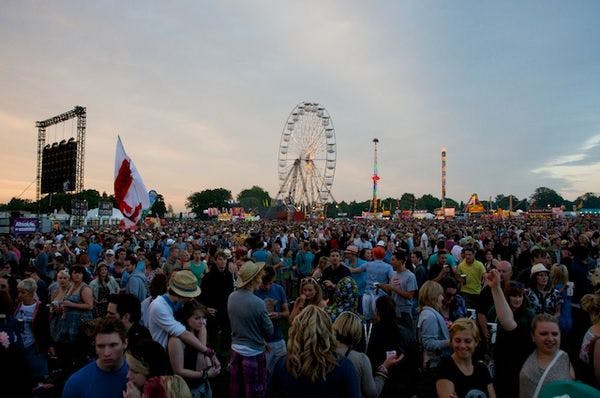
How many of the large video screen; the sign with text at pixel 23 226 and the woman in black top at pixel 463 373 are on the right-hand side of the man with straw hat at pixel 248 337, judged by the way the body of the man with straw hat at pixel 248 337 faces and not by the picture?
1

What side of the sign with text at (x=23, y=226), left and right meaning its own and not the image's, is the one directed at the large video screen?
back

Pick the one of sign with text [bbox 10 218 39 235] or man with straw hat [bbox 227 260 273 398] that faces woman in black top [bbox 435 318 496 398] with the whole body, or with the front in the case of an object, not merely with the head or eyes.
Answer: the sign with text

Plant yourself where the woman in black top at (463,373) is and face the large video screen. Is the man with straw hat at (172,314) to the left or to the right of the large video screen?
left

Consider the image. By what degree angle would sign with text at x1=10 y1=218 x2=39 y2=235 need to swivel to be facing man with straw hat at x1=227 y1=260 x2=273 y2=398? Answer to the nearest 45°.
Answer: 0° — it already faces them

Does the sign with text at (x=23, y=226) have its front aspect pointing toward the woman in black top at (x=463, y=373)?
yes

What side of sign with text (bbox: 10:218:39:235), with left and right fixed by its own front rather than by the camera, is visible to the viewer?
front

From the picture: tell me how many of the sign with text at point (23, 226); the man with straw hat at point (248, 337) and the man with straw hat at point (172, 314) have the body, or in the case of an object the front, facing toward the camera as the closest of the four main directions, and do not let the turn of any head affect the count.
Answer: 1

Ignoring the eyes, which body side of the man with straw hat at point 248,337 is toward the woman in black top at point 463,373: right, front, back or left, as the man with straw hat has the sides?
right

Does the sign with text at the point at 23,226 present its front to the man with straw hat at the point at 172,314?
yes

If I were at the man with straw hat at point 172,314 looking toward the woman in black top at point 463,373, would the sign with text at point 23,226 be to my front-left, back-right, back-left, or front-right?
back-left

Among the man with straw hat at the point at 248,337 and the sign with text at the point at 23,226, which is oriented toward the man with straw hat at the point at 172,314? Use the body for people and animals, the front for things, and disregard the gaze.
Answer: the sign with text

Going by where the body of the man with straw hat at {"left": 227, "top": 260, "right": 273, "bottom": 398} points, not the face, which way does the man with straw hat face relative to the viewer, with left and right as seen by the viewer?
facing away from the viewer and to the right of the viewer
